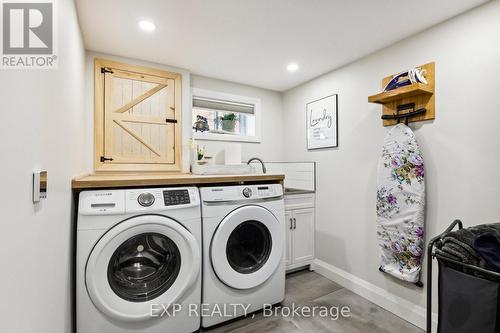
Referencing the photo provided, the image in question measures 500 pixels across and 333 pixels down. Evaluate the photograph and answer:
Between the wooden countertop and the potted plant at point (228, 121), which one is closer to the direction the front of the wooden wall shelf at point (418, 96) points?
the wooden countertop

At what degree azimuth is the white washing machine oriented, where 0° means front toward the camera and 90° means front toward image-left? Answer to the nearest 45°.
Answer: approximately 0°

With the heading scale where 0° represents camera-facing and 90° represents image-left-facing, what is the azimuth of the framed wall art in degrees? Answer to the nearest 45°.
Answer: approximately 45°

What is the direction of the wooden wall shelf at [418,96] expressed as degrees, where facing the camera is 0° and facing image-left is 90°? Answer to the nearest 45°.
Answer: approximately 45°

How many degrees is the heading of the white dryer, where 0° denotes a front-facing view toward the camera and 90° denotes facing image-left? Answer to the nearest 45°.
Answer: approximately 315°
